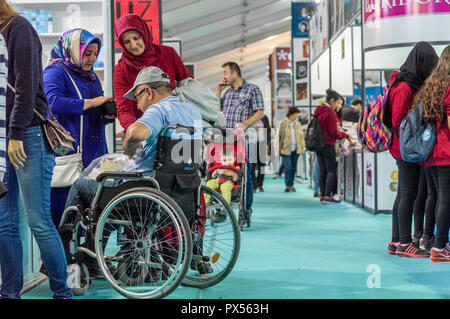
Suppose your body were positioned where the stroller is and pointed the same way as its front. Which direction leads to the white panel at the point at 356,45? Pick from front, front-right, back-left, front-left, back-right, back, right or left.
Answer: back-left

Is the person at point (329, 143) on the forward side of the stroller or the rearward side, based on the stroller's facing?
on the rearward side

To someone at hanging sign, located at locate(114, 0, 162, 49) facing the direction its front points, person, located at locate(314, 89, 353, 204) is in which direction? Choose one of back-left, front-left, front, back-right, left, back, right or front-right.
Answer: back-left

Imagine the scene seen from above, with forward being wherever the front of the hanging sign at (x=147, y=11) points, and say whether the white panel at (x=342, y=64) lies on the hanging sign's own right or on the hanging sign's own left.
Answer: on the hanging sign's own left

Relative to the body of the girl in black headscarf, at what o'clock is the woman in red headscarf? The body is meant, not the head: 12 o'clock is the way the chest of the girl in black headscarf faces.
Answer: The woman in red headscarf is roughly at 5 o'clock from the girl in black headscarf.

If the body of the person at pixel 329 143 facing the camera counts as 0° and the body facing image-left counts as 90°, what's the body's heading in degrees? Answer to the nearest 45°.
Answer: approximately 270°

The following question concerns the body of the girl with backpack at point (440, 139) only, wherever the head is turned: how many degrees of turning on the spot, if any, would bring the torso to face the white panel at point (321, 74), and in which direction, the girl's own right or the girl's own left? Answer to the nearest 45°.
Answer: approximately 90° to the girl's own left

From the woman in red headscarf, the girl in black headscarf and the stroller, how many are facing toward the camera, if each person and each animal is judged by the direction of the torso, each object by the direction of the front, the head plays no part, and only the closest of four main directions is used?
2
